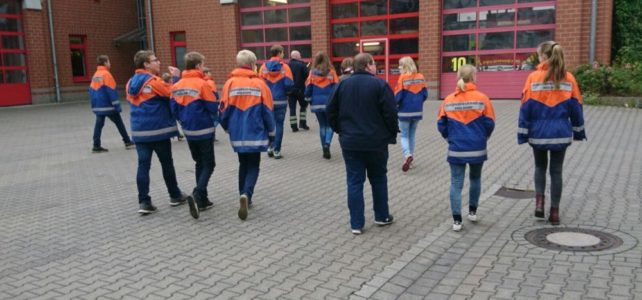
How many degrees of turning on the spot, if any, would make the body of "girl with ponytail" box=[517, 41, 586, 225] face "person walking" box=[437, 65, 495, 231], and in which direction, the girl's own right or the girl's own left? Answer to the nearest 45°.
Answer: approximately 90° to the girl's own left

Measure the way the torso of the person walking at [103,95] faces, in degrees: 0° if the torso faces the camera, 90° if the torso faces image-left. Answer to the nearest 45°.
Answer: approximately 225°

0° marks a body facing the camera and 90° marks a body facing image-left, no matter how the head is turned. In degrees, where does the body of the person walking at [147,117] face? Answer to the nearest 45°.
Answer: approximately 225°

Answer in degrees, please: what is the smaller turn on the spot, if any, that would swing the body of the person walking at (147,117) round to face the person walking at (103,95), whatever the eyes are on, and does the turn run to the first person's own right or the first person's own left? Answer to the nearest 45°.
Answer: approximately 45° to the first person's own left

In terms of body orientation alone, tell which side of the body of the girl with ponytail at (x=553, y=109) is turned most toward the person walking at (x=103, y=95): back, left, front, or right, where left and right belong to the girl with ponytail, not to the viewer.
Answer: left

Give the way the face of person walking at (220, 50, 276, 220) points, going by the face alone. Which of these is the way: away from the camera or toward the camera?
away from the camera

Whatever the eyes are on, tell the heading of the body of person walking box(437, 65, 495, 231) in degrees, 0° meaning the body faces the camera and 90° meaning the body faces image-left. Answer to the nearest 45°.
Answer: approximately 180°

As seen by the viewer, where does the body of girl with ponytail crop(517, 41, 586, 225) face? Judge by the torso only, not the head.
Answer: away from the camera

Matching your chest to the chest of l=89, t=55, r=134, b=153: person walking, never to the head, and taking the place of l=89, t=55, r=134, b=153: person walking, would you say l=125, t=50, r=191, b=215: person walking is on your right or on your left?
on your right

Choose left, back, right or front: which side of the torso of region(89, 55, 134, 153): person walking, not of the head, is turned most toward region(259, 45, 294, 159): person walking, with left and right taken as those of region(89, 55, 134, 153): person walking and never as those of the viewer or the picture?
right
